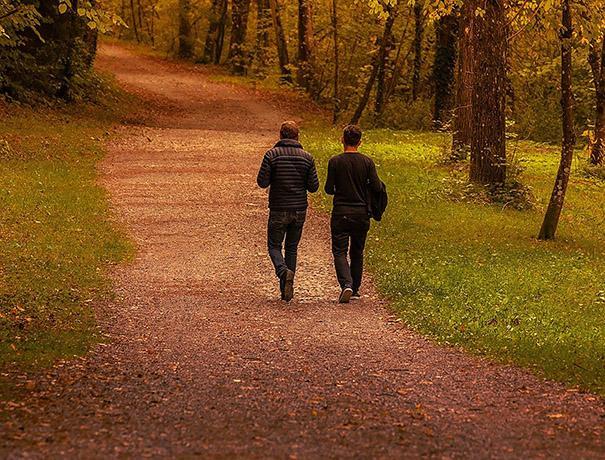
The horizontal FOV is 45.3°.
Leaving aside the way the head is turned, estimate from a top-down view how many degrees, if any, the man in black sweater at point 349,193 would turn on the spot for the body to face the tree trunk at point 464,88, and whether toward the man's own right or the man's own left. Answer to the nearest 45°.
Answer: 0° — they already face it

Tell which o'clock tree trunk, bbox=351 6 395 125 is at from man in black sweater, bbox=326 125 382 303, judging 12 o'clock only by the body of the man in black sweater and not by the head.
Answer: The tree trunk is roughly at 12 o'clock from the man in black sweater.

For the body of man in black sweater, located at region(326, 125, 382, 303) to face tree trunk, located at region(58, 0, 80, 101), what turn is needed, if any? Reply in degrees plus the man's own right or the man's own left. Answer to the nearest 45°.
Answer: approximately 45° to the man's own left

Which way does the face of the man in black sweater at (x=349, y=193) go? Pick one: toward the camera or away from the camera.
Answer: away from the camera

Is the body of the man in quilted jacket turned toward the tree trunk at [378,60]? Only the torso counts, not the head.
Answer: yes

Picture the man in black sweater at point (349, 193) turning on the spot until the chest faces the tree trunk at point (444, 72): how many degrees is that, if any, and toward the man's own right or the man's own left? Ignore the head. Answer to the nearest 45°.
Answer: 0° — they already face it

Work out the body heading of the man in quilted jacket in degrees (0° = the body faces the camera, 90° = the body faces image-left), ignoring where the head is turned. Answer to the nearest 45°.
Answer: approximately 180°

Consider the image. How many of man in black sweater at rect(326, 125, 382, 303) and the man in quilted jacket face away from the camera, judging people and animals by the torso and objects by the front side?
2

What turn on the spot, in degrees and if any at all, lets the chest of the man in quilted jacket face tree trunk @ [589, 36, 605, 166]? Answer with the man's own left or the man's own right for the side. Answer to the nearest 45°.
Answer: approximately 45° to the man's own right

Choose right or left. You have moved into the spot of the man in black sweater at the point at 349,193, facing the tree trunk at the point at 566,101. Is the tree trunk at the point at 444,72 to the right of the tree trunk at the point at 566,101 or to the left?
left

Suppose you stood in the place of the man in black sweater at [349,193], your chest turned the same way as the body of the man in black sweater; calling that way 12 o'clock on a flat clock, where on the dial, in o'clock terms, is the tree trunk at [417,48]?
The tree trunk is roughly at 12 o'clock from the man in black sweater.

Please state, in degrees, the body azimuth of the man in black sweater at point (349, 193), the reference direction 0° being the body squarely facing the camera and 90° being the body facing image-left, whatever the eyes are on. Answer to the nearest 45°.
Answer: approximately 180°

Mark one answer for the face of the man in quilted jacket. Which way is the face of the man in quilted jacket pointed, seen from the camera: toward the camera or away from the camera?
away from the camera
